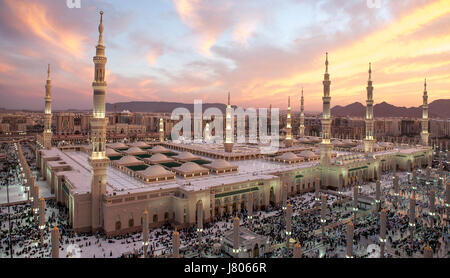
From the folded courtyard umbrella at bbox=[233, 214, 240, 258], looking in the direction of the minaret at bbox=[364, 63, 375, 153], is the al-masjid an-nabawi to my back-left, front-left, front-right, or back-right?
front-left

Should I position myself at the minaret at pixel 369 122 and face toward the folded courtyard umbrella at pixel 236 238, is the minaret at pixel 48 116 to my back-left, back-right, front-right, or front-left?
front-right

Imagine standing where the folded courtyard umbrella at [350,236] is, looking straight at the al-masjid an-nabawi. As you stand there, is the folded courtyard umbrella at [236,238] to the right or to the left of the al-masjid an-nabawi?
left

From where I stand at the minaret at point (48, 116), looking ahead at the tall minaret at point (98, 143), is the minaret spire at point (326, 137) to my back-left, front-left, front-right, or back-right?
front-left
